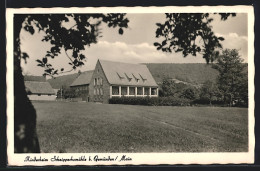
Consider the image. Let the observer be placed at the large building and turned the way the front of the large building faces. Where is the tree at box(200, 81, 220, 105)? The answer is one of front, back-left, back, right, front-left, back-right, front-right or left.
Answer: front

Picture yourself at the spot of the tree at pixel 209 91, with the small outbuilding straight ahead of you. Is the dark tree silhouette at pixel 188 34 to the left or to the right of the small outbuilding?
left

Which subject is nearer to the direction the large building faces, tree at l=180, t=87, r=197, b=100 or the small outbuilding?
the tree

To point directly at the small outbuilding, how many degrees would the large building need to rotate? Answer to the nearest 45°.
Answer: approximately 90° to its right

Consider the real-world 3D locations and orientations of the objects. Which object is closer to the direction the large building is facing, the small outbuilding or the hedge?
the hedge

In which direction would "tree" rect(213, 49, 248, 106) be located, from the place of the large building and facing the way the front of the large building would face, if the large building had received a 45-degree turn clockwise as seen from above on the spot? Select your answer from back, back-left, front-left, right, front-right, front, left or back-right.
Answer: front-left

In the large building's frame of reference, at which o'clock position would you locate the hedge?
The hedge is roughly at 11 o'clock from the large building.

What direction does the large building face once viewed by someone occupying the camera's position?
facing the viewer and to the right of the viewer

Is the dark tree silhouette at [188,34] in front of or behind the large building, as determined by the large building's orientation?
in front

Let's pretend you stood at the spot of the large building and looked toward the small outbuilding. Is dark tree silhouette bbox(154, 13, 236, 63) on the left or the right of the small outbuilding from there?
left

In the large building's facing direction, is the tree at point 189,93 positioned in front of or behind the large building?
in front

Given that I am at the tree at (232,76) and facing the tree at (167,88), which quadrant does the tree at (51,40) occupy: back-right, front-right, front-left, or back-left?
front-left
